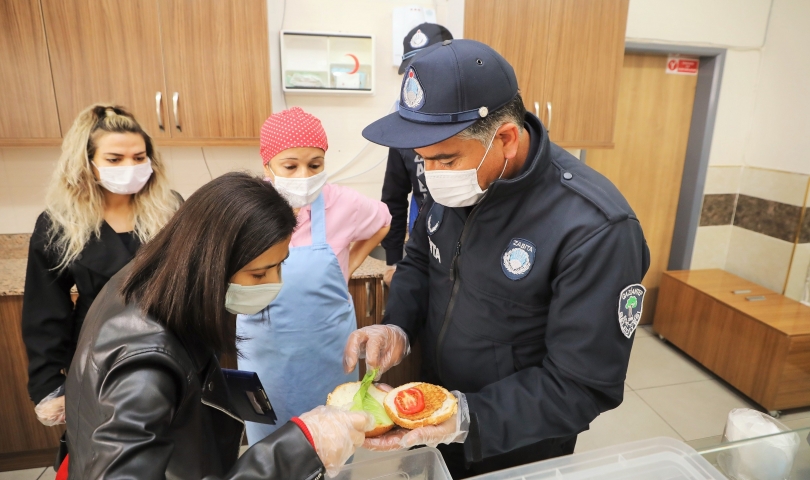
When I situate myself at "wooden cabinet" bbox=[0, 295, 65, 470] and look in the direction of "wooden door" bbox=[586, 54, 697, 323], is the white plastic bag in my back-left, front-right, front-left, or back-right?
front-right

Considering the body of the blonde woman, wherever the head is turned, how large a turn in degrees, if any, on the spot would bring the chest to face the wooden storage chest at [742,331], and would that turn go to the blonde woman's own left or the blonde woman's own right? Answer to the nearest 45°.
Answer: approximately 45° to the blonde woman's own left

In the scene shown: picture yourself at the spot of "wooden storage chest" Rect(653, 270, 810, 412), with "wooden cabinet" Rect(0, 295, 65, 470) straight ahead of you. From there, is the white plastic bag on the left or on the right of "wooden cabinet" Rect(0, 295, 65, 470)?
left

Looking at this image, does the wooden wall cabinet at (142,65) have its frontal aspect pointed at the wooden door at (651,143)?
no

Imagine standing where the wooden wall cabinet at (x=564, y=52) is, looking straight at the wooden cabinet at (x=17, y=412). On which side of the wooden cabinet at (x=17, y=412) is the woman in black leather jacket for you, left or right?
left

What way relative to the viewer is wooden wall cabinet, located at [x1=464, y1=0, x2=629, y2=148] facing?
toward the camera

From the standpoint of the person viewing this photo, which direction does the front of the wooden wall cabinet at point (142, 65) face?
facing the viewer

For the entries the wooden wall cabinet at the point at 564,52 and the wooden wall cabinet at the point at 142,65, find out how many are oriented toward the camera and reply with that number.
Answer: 2

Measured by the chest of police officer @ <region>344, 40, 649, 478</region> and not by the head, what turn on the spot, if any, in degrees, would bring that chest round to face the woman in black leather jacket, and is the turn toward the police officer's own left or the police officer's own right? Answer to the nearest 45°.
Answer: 0° — they already face them

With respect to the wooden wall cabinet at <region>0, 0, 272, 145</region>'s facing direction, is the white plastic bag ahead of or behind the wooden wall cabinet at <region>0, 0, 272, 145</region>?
ahead

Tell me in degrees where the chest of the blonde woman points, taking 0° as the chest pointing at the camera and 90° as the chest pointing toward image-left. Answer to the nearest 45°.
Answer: approximately 315°

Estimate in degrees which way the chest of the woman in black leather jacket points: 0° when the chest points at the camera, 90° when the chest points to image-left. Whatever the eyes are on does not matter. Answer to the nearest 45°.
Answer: approximately 270°

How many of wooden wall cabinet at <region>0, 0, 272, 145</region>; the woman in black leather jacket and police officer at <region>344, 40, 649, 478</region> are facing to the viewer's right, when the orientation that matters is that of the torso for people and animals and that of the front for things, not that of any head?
1

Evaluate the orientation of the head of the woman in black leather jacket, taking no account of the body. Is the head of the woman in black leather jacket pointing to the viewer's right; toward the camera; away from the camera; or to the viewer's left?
to the viewer's right

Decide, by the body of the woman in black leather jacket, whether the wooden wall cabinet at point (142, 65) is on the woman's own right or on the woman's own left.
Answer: on the woman's own left

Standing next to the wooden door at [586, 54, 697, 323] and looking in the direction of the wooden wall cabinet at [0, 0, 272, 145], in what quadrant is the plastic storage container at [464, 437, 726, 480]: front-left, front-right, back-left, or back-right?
front-left

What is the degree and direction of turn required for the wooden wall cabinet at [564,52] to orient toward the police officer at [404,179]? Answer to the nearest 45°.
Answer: approximately 45° to its right

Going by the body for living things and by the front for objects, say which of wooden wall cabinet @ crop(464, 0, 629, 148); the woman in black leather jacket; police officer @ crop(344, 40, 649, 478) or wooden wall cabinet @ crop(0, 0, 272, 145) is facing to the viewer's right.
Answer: the woman in black leather jacket

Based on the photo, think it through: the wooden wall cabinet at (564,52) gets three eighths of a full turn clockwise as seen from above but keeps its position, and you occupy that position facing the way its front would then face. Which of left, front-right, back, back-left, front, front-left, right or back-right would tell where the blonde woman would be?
left

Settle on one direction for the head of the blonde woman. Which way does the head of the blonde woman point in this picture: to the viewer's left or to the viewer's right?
to the viewer's right
